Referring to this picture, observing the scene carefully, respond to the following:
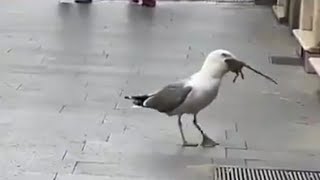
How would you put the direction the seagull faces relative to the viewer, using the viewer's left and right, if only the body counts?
facing to the right of the viewer
